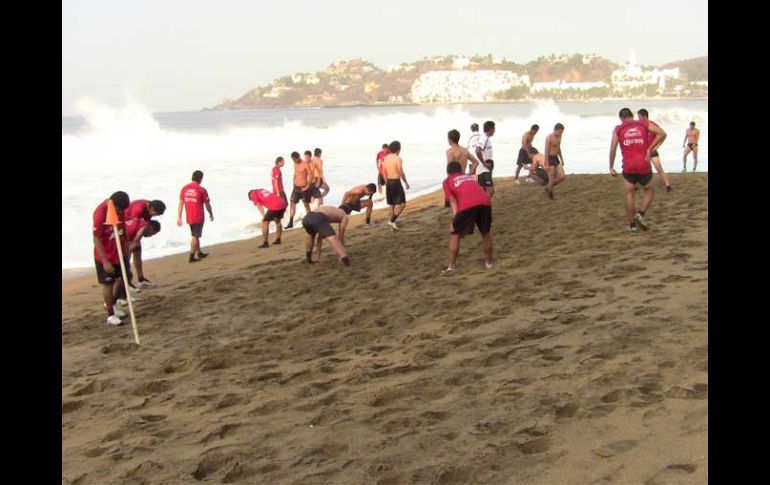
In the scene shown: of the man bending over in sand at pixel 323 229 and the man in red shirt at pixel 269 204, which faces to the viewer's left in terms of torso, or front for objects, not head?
the man in red shirt

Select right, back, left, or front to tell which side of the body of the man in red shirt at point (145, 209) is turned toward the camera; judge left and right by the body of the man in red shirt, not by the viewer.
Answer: right

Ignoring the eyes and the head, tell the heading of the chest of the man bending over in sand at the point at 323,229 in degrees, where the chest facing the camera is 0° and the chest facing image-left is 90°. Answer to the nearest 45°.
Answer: approximately 225°

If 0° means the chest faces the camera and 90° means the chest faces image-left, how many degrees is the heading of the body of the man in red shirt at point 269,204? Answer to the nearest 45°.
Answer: approximately 90°

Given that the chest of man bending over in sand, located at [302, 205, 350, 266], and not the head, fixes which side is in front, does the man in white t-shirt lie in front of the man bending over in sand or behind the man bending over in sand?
in front

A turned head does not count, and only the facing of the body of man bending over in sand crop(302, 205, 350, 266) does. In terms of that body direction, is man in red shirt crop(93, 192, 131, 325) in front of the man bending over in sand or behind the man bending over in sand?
behind
